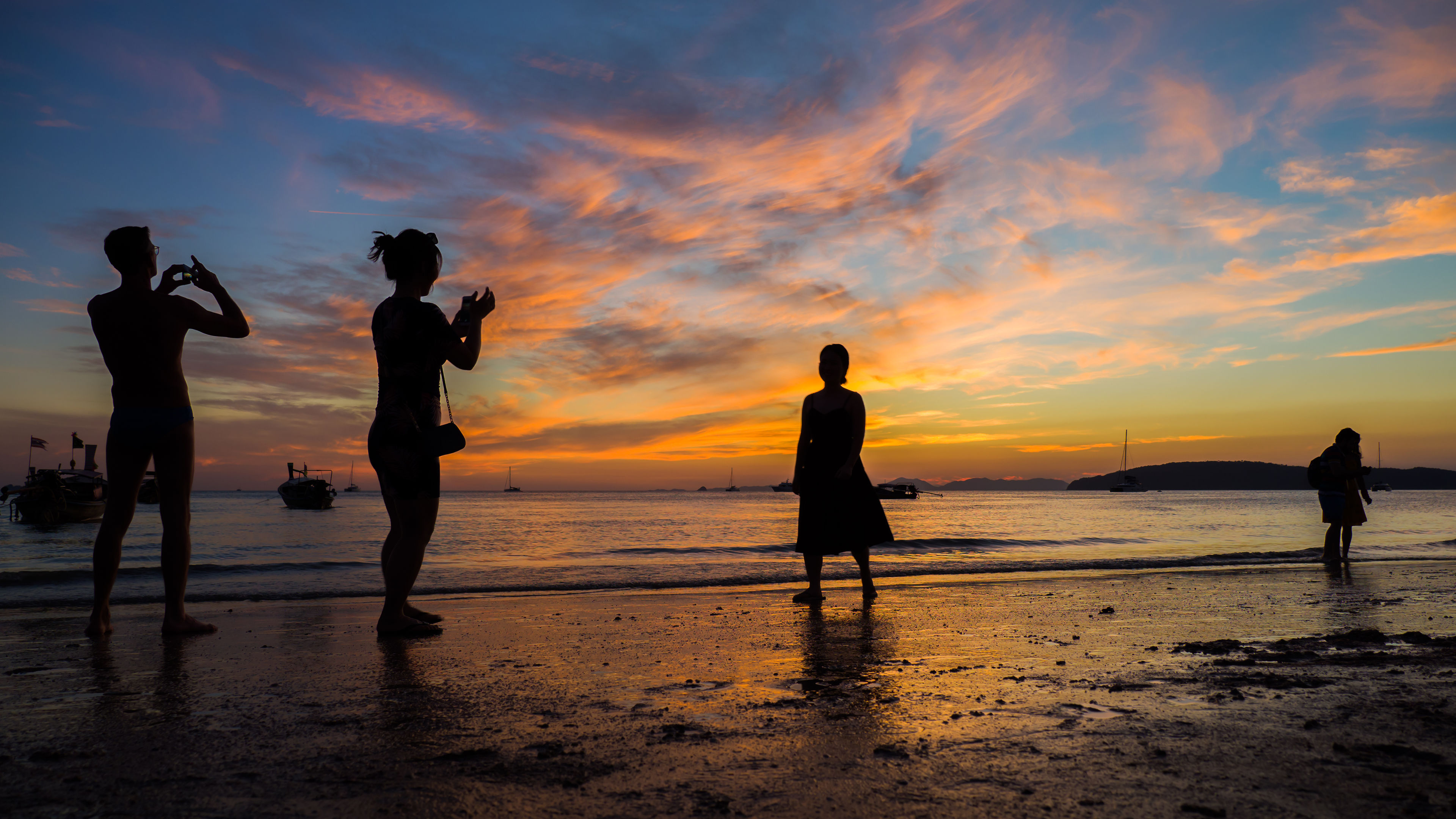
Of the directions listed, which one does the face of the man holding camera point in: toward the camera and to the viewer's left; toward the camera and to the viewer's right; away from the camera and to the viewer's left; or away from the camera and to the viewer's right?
away from the camera and to the viewer's right

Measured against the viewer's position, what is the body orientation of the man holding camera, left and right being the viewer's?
facing away from the viewer and to the right of the viewer

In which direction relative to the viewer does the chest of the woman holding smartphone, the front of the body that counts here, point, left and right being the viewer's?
facing to the right of the viewer

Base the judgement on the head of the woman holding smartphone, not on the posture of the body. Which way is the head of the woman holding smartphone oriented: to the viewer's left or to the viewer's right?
to the viewer's right

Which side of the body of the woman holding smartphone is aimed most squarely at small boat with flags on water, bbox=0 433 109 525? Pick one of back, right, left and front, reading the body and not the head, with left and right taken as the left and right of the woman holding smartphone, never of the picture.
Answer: left
